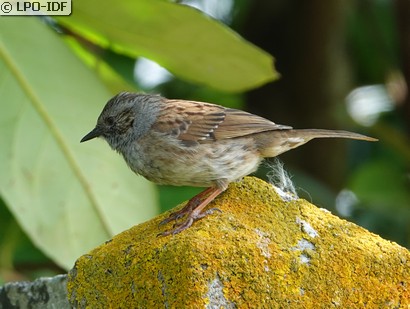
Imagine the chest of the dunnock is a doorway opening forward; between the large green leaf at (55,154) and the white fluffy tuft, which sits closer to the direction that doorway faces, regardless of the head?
the large green leaf

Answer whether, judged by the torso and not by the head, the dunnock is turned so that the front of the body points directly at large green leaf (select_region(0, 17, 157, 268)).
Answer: yes

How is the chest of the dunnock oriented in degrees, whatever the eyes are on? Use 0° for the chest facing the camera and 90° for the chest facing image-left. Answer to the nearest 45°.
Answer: approximately 90°

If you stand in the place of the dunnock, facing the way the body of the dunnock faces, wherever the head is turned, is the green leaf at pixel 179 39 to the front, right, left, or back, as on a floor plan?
right
